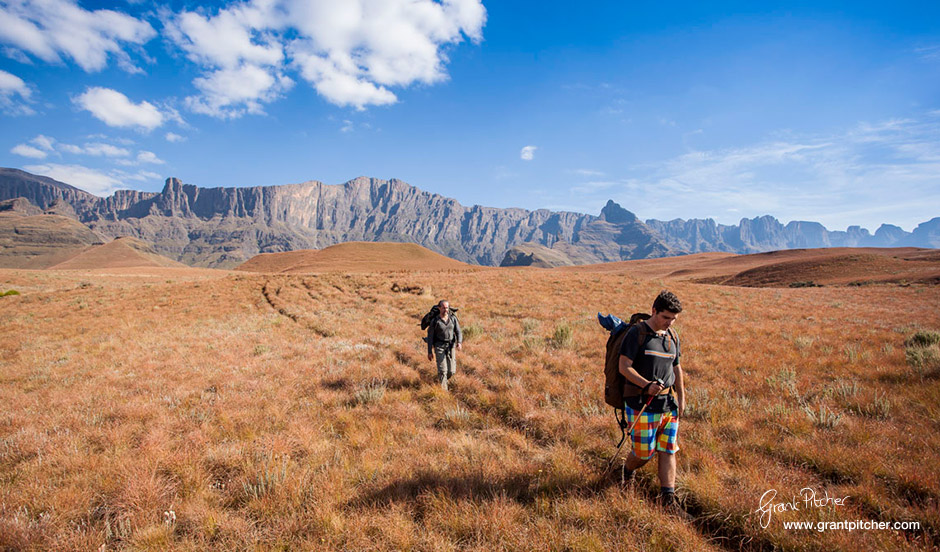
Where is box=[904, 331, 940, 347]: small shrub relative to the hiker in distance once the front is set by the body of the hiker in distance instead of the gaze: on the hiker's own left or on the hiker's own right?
on the hiker's own left

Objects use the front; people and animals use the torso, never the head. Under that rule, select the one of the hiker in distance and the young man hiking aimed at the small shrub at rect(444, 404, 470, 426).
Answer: the hiker in distance

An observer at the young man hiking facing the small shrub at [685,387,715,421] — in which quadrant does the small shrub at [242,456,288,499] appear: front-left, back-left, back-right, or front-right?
back-left

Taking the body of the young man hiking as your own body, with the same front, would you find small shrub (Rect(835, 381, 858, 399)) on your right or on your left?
on your left

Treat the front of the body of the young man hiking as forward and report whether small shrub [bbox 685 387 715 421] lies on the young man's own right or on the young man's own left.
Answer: on the young man's own left

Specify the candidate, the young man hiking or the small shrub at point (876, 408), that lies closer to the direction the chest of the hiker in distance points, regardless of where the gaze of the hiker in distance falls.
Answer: the young man hiking

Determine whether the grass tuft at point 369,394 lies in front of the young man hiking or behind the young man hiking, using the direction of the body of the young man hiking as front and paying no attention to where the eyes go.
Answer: behind

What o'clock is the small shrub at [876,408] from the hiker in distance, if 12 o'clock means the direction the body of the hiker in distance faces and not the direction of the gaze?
The small shrub is roughly at 10 o'clock from the hiker in distance.

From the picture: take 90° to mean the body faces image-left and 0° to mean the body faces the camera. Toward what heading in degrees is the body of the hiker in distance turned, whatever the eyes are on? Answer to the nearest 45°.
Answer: approximately 0°

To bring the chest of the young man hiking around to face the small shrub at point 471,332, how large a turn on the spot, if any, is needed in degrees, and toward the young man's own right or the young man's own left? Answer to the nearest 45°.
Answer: approximately 180°
